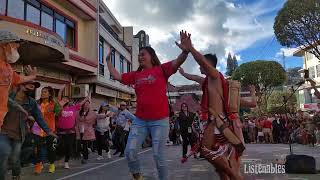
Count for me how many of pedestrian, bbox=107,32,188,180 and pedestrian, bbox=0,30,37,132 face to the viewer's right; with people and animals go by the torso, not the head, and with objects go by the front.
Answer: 1

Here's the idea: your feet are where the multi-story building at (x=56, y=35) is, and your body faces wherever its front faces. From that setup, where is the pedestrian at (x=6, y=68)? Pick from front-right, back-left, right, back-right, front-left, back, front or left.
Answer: front-right

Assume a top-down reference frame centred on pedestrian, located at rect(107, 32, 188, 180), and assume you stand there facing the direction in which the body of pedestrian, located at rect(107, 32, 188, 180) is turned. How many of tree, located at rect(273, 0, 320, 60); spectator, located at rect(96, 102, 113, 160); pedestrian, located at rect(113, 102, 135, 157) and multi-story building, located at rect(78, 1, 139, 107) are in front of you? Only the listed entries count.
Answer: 0

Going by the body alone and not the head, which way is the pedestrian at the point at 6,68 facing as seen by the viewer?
to the viewer's right

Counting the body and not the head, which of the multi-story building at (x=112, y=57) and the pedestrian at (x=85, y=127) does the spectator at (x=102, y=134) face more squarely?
the pedestrian

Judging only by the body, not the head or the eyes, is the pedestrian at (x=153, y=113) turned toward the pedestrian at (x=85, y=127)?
no

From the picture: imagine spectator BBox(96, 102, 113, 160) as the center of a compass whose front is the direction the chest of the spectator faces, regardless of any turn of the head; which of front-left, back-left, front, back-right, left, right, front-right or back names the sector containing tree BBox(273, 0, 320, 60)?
left

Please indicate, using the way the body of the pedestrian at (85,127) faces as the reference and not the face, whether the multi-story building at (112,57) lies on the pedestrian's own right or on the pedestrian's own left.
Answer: on the pedestrian's own left

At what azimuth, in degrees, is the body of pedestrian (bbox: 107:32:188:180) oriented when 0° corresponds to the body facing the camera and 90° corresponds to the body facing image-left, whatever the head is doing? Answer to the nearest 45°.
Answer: approximately 45°

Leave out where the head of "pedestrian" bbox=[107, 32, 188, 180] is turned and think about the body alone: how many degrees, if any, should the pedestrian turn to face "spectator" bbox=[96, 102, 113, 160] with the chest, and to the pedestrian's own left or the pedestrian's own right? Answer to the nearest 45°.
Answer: approximately 135° to the pedestrian's own right

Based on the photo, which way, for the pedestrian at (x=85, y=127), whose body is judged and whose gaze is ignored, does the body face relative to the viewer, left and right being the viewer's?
facing the viewer and to the right of the viewer

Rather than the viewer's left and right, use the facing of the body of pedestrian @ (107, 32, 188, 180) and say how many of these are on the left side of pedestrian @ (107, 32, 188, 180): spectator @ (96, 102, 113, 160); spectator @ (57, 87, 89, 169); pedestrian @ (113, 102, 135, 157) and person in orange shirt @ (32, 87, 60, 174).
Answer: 0
